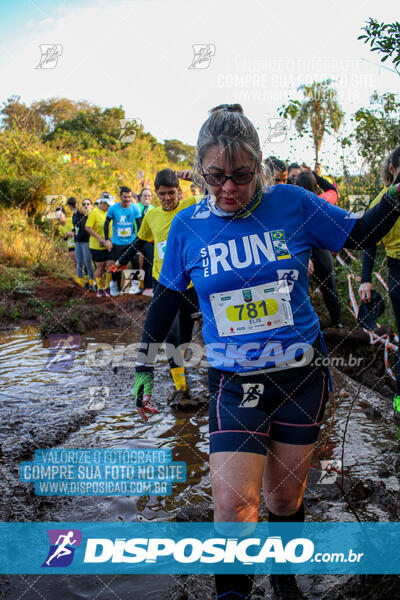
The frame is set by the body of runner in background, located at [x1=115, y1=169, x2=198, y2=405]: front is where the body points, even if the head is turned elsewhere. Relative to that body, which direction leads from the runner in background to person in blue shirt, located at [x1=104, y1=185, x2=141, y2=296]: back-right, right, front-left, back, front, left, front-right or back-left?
back

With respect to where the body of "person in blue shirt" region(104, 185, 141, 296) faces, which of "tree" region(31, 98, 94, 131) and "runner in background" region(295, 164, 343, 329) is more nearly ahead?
the runner in background

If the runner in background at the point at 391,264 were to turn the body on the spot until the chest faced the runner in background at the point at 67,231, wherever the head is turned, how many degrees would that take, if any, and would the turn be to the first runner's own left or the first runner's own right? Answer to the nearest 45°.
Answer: approximately 135° to the first runner's own right

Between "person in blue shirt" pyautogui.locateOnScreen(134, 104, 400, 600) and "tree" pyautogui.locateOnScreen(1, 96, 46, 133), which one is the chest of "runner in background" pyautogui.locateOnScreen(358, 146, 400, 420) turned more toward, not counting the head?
the person in blue shirt
